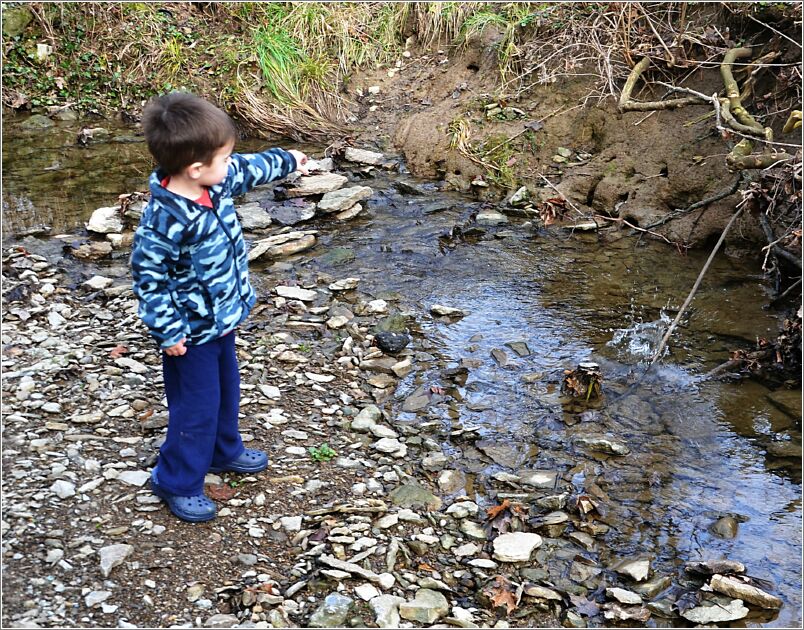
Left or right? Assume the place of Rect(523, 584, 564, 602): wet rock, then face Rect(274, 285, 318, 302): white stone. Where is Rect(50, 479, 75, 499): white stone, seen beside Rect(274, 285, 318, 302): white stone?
left

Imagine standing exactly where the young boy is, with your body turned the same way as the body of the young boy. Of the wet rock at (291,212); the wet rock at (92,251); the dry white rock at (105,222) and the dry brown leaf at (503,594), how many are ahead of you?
1

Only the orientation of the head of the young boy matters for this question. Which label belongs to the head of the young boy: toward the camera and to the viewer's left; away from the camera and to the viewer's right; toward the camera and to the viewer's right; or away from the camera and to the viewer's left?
away from the camera and to the viewer's right
